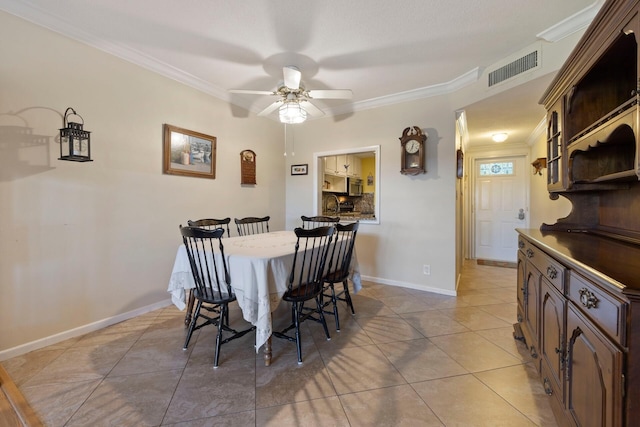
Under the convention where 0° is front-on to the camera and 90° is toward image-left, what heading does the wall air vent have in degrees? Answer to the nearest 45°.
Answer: approximately 45°

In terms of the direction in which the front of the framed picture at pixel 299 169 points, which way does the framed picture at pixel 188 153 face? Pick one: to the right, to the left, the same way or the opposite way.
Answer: to the left

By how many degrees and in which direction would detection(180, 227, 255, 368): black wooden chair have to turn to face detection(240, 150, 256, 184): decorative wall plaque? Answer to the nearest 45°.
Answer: approximately 45° to its left

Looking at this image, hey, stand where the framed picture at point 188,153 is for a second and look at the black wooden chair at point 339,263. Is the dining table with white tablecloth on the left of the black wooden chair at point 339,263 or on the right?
right

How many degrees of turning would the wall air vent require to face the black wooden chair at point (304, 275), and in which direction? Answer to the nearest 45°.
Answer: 0° — it already faces it

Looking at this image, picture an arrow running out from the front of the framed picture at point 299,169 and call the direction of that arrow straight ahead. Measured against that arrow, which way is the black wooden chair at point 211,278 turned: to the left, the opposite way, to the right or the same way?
the opposite way

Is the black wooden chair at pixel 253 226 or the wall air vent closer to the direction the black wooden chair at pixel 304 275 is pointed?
the black wooden chair

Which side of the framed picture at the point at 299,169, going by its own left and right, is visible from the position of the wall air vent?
left

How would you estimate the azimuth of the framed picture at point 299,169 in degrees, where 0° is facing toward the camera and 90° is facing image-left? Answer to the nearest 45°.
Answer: approximately 45°

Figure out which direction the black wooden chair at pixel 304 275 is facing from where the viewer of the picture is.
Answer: facing away from the viewer and to the left of the viewer

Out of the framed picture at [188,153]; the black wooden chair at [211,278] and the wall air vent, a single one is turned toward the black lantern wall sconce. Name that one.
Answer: the wall air vent

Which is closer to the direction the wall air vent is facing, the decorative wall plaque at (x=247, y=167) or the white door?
the decorative wall plaque

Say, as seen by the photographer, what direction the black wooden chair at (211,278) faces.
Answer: facing away from the viewer and to the right of the viewer

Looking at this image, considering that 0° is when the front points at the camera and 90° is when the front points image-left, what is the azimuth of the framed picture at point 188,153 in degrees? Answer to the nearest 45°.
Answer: approximately 315°
